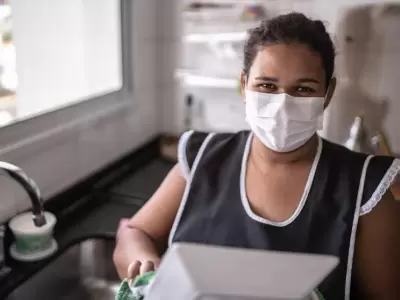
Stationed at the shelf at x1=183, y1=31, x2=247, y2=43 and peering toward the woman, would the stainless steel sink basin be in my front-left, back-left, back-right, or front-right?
front-right

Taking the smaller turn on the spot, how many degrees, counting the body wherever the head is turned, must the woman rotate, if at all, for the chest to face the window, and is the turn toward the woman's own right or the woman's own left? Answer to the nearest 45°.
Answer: approximately 135° to the woman's own right

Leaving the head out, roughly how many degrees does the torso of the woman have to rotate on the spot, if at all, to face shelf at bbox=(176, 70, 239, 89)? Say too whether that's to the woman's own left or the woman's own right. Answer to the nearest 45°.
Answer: approximately 180°

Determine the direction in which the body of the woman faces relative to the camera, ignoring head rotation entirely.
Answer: toward the camera

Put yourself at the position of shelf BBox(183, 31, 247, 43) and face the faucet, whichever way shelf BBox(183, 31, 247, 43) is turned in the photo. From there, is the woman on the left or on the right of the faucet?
left

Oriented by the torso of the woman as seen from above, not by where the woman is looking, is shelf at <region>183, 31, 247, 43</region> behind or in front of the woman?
behind
